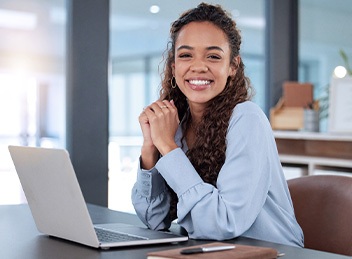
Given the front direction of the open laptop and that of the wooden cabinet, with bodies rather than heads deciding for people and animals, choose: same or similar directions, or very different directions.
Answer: very different directions

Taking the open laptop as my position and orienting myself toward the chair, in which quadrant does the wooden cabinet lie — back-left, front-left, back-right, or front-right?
front-left

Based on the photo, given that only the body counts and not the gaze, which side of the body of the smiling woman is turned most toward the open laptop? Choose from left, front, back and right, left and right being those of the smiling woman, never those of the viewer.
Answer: front

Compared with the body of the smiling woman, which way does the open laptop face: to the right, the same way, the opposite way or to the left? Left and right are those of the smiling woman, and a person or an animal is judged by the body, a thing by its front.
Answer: the opposite way

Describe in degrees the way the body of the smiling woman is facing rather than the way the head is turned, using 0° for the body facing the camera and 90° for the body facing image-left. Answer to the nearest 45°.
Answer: approximately 45°

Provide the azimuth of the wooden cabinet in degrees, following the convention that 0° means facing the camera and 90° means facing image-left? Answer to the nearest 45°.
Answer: approximately 0°

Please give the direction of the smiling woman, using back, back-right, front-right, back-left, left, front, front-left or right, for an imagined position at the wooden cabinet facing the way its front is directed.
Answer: front

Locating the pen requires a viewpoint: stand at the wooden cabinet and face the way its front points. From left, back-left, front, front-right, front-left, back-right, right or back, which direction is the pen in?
front

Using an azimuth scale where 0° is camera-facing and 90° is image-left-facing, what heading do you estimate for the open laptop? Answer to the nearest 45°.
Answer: approximately 225°

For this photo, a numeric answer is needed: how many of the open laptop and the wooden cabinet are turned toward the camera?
1

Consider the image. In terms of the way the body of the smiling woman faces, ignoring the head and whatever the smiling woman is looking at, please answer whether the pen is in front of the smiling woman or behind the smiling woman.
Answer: in front

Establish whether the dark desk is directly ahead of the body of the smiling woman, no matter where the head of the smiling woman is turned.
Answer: yes

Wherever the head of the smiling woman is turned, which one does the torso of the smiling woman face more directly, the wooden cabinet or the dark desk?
the dark desk

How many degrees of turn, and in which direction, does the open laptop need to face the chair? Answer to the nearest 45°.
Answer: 0° — it already faces it

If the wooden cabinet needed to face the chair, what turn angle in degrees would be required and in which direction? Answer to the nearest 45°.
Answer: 0° — it already faces it
